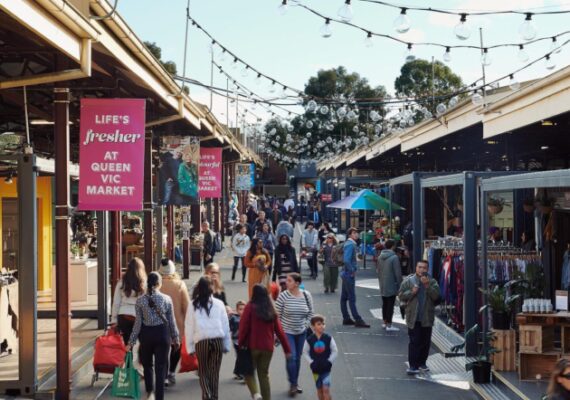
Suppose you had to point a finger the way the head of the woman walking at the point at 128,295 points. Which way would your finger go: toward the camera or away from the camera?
away from the camera

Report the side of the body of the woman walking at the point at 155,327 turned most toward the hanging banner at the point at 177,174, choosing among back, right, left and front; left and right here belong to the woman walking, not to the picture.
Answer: front

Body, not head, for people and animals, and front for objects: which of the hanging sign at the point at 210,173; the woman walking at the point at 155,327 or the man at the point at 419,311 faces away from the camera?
the woman walking

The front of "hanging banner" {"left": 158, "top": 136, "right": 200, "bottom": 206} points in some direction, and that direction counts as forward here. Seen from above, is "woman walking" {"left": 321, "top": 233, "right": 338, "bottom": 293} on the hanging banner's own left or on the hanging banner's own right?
on the hanging banner's own left

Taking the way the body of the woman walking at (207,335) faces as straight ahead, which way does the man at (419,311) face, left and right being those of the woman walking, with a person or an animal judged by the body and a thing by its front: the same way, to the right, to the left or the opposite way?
the opposite way

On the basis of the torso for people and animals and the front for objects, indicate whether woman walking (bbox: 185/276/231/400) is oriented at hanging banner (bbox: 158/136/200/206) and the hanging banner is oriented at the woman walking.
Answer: yes

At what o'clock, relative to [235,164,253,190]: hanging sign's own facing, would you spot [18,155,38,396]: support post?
The support post is roughly at 12 o'clock from the hanging sign.

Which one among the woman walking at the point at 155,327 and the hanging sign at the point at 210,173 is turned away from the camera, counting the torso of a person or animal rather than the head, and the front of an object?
the woman walking

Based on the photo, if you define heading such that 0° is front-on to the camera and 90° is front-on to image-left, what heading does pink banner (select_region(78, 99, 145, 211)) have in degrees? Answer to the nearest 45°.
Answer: approximately 0°

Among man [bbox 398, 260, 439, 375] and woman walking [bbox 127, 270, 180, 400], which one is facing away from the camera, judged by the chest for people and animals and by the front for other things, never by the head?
the woman walking

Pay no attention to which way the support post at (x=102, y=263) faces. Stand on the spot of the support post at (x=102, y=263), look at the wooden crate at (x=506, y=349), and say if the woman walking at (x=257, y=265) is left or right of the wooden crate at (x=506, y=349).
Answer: left

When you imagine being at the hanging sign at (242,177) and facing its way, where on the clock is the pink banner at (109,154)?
The pink banner is roughly at 12 o'clock from the hanging sign.

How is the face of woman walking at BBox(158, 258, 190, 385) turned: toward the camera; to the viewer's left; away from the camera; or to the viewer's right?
away from the camera

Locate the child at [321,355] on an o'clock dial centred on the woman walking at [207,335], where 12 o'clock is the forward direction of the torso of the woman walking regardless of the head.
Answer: The child is roughly at 3 o'clock from the woman walking.

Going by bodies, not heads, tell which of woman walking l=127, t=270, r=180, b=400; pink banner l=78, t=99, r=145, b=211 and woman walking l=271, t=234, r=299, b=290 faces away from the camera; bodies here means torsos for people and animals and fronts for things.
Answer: woman walking l=127, t=270, r=180, b=400
